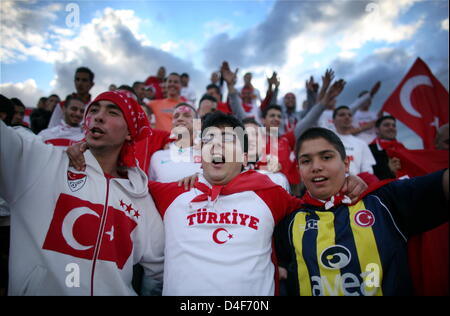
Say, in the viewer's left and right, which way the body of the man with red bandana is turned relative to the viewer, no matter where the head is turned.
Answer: facing the viewer
